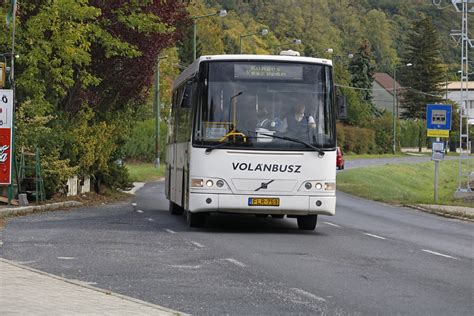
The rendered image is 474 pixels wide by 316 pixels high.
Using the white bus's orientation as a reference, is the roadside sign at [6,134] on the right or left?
on its right
